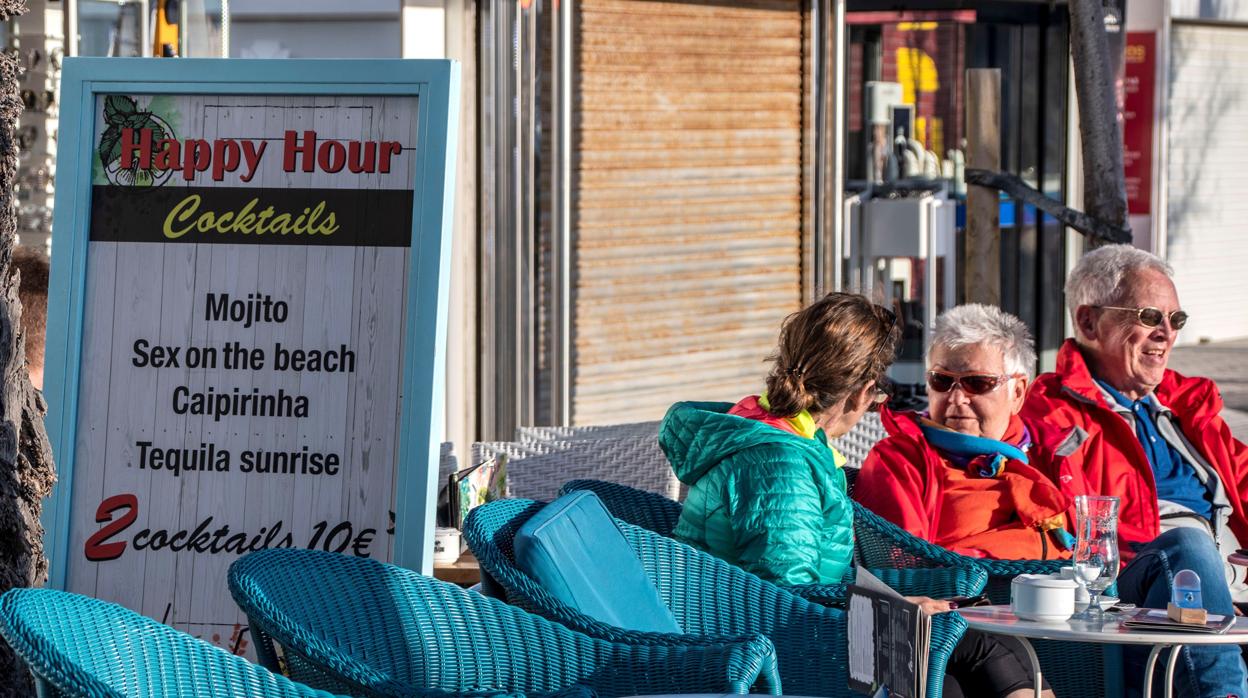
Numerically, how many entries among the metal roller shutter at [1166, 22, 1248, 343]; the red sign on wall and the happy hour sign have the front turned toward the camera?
3

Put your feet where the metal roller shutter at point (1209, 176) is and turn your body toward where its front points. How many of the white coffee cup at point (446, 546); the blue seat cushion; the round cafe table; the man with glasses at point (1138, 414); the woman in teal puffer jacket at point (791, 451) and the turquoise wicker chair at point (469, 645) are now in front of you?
6

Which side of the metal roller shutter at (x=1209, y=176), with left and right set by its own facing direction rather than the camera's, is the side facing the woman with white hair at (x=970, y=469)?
front

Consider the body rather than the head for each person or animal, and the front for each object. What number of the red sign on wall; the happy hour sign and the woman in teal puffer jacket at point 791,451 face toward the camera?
2

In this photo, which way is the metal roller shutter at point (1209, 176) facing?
toward the camera

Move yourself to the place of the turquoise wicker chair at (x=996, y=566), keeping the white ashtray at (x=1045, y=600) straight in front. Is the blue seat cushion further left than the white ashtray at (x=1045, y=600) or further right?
right

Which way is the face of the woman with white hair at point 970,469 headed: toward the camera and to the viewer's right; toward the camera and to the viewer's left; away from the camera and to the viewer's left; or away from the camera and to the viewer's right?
toward the camera and to the viewer's left

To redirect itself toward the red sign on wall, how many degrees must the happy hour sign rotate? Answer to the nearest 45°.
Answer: approximately 135° to its left

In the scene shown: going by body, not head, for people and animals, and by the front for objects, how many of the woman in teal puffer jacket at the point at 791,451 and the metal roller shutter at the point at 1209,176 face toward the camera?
1

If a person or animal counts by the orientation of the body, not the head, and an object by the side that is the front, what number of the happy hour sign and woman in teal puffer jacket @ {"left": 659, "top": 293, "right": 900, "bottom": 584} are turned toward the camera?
1

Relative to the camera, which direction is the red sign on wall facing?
toward the camera

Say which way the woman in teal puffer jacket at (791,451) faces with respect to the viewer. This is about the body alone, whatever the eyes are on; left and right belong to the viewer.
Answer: facing away from the viewer and to the right of the viewer
